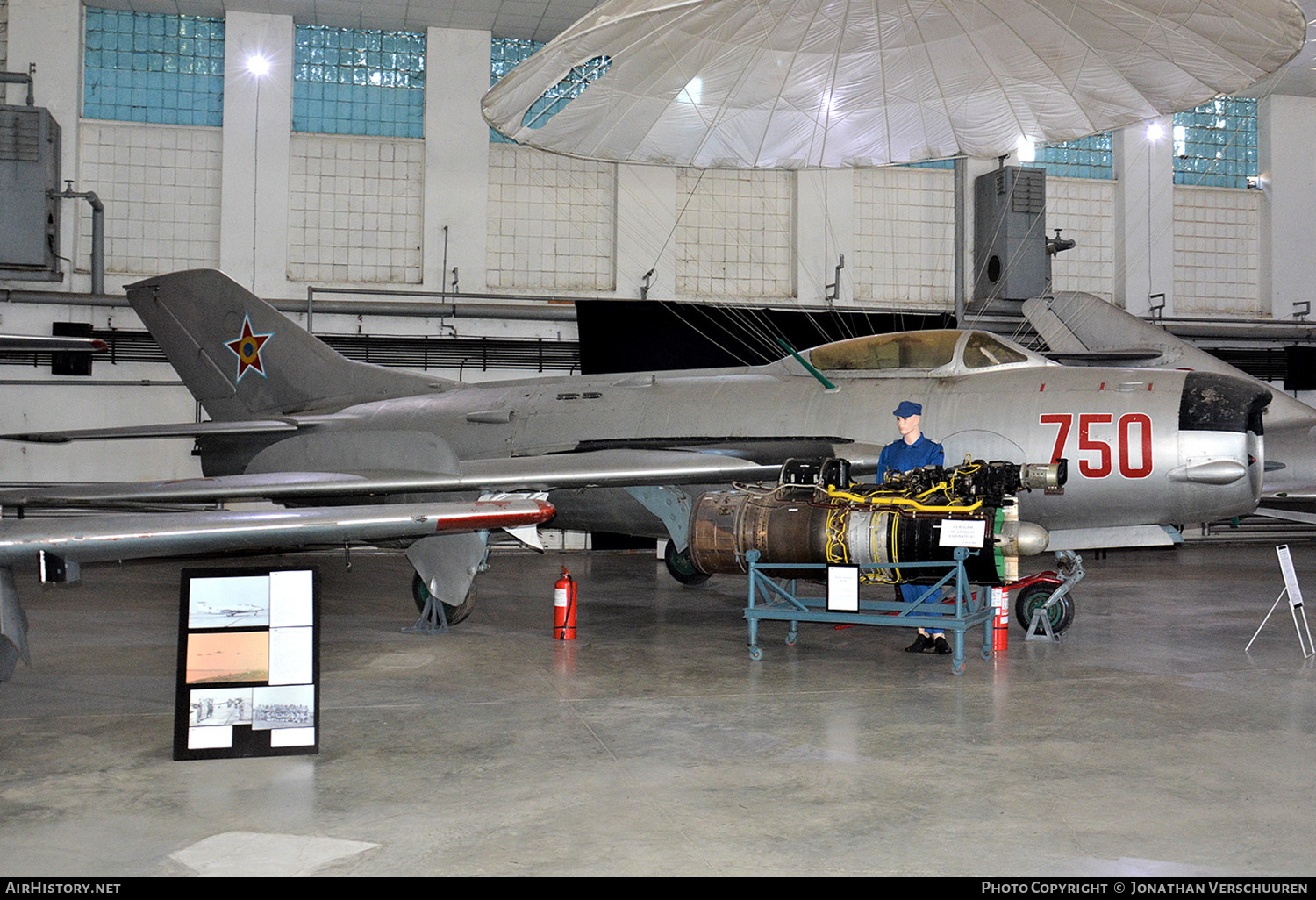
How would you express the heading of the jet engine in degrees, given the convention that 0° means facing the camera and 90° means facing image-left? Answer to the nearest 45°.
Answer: approximately 270°

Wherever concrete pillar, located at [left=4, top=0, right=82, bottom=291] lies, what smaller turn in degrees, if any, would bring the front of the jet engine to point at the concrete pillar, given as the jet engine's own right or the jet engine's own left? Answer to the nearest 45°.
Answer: approximately 135° to the jet engine's own left

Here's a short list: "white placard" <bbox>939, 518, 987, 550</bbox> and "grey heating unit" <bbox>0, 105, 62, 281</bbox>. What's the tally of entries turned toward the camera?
2

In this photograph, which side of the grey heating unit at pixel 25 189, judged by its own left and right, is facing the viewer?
front

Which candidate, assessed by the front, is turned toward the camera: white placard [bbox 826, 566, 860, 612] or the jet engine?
the white placard

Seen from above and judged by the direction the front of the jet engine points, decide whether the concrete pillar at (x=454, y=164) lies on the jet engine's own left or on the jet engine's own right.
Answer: on the jet engine's own left

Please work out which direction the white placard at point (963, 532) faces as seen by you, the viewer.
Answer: facing the viewer

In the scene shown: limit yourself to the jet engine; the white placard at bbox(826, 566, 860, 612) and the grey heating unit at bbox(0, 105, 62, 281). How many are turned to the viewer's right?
1

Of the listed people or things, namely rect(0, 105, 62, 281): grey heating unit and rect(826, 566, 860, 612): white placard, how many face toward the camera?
2

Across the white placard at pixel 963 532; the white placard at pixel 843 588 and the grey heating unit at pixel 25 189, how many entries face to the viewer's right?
0

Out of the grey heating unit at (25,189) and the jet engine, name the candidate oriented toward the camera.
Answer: the grey heating unit

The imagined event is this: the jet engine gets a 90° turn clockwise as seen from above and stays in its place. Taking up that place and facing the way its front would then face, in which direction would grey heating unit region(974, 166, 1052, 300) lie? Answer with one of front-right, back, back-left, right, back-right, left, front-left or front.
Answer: back

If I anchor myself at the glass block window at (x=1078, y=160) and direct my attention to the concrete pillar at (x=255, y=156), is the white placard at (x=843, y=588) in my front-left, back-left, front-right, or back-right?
front-left
